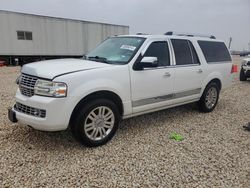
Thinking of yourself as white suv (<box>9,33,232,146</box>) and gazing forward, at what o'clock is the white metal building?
The white metal building is roughly at 4 o'clock from the white suv.

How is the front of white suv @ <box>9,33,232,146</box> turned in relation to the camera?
facing the viewer and to the left of the viewer
